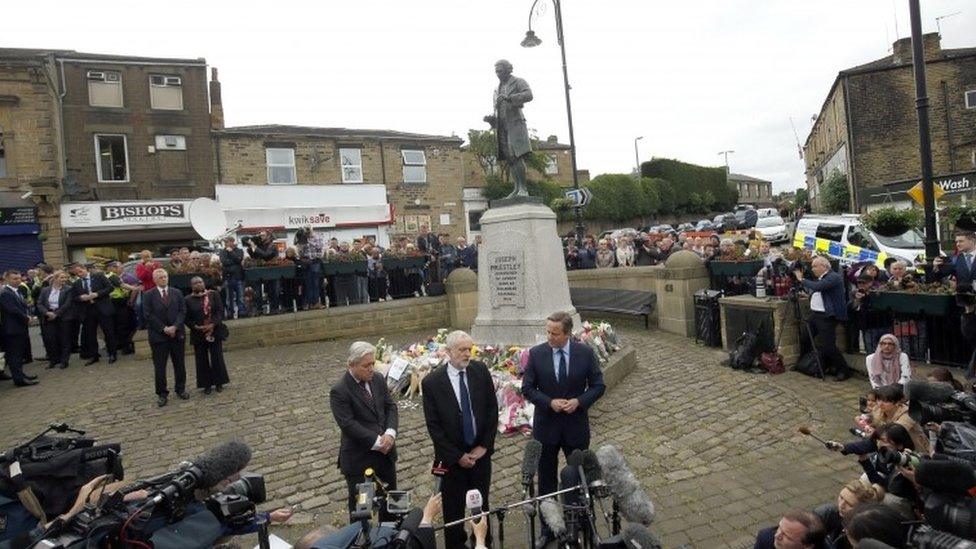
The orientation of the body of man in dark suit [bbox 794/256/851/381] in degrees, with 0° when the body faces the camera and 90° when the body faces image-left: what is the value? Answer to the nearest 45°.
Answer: approximately 90°

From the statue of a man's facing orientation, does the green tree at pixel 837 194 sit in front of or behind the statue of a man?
behind

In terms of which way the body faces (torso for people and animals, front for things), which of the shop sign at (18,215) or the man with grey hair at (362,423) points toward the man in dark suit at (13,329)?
the shop sign

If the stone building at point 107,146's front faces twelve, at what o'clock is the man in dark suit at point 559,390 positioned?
The man in dark suit is roughly at 12 o'clock from the stone building.

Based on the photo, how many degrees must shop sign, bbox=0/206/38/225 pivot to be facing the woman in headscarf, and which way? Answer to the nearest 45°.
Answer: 0° — it already faces them

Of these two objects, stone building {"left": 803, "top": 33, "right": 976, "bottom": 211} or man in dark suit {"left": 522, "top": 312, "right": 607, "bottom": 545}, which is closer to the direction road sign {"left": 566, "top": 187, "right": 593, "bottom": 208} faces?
the man in dark suit

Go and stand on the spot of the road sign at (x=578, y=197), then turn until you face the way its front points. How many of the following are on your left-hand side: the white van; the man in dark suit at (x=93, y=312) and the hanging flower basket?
2
